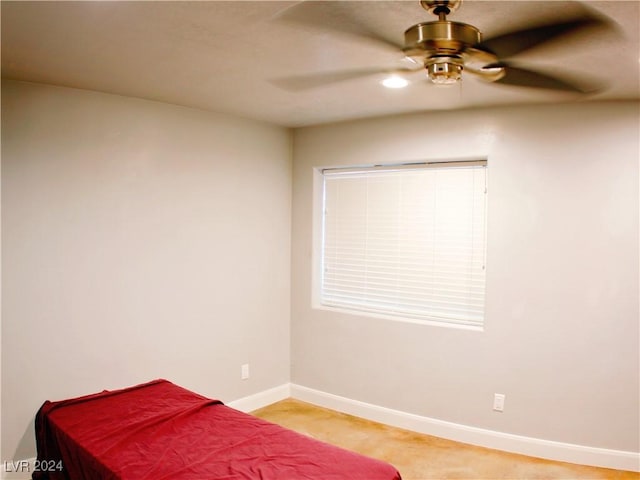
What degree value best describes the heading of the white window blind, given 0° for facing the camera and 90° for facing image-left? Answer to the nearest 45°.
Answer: approximately 45°

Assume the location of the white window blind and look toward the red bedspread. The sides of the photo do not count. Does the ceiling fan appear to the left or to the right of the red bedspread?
left

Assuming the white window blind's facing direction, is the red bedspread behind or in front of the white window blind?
in front

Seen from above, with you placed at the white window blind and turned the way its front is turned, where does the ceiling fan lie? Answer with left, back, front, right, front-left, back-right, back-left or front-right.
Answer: front-left
